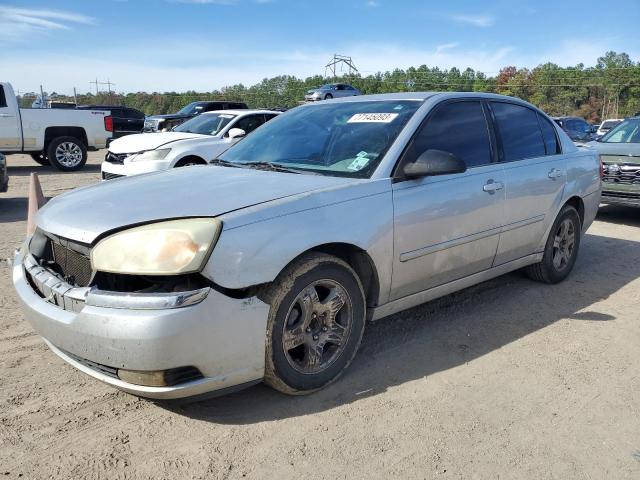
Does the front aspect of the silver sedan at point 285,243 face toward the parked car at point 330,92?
no

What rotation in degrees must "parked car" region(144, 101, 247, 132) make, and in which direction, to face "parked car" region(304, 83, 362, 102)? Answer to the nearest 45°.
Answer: approximately 180°

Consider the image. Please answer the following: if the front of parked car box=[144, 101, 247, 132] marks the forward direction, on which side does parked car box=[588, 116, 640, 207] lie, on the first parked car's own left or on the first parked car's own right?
on the first parked car's own left

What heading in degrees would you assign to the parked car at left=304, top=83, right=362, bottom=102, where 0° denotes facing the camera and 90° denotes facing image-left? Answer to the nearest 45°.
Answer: approximately 45°

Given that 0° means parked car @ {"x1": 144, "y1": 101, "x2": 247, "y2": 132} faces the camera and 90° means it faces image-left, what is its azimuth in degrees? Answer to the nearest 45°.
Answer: approximately 45°

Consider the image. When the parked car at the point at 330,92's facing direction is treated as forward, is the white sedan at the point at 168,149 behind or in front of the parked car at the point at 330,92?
in front

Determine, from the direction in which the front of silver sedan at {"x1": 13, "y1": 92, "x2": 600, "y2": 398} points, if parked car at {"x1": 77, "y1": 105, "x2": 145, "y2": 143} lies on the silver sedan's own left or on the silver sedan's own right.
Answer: on the silver sedan's own right

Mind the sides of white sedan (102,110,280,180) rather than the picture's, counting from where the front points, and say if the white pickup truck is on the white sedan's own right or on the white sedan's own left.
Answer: on the white sedan's own right

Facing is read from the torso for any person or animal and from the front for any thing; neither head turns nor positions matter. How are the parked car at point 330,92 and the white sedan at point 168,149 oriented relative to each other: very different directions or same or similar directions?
same or similar directions

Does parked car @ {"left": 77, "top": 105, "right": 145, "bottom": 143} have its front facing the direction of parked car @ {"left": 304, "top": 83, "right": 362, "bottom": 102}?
no

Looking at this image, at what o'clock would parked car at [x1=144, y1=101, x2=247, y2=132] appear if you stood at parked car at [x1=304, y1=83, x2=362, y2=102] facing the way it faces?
parked car at [x1=144, y1=101, x2=247, y2=132] is roughly at 11 o'clock from parked car at [x1=304, y1=83, x2=362, y2=102].

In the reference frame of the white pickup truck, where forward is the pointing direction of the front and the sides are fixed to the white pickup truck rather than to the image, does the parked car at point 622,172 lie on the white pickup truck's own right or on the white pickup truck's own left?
on the white pickup truck's own left

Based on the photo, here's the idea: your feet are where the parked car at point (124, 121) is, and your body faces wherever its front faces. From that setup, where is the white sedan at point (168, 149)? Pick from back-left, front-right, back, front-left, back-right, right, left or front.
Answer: left
